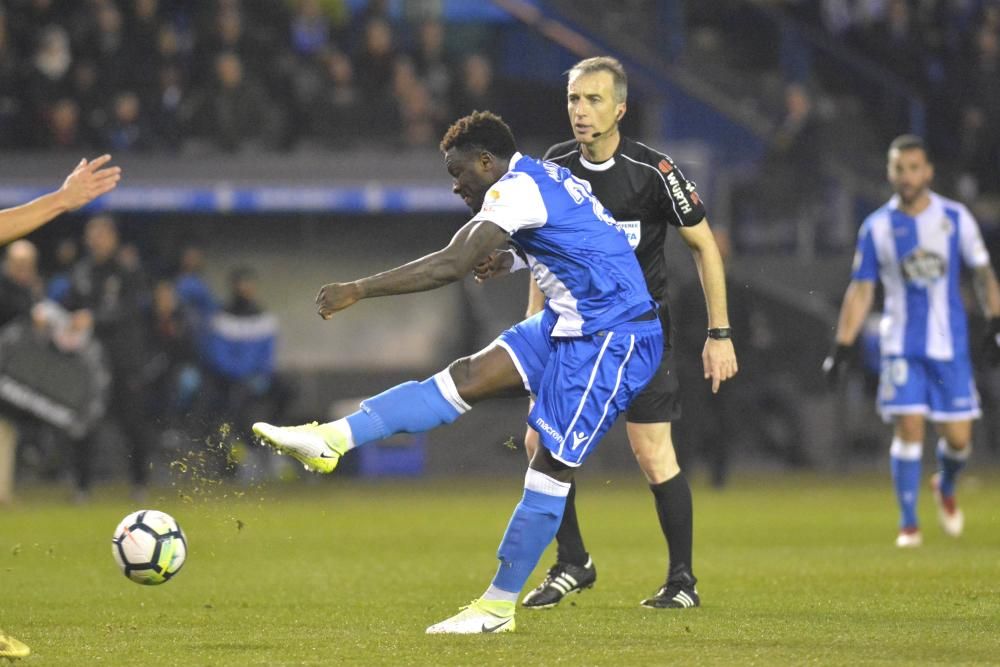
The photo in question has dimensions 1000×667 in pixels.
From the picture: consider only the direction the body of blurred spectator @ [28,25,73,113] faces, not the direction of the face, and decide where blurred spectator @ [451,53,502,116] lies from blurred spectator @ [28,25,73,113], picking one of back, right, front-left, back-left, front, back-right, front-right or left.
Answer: left

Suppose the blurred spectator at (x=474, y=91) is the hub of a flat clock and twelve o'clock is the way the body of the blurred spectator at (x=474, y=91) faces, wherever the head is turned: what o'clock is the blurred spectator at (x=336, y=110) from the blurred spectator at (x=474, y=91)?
the blurred spectator at (x=336, y=110) is roughly at 3 o'clock from the blurred spectator at (x=474, y=91).

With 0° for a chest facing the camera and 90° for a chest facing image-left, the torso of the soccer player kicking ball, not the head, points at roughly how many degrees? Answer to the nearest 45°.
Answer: approximately 90°

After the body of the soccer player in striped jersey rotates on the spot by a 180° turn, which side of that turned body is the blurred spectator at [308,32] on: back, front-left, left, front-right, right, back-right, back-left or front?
front-left

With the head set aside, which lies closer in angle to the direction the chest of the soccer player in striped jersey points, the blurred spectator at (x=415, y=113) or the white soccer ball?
the white soccer ball

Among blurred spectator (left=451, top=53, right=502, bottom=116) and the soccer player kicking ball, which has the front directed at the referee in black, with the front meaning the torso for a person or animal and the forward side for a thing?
the blurred spectator

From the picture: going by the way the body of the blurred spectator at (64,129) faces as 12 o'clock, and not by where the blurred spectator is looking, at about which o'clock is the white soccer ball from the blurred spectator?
The white soccer ball is roughly at 12 o'clock from the blurred spectator.

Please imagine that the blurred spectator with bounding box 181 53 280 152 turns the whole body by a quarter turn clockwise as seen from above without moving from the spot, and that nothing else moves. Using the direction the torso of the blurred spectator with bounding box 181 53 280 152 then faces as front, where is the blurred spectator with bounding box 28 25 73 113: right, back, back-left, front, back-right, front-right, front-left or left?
front

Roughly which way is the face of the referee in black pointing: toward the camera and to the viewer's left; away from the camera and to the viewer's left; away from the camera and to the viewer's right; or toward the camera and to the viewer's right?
toward the camera and to the viewer's left

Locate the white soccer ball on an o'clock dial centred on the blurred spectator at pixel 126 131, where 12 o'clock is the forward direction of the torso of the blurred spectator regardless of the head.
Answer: The white soccer ball is roughly at 12 o'clock from the blurred spectator.
